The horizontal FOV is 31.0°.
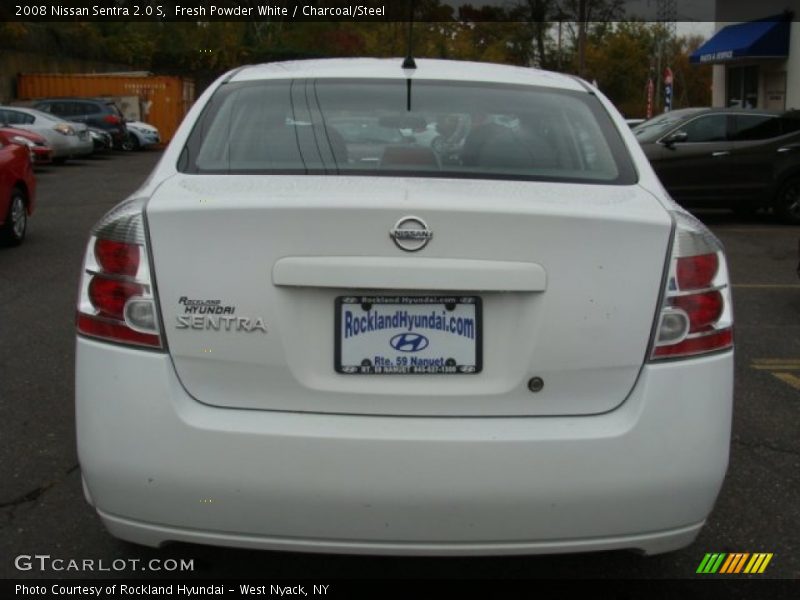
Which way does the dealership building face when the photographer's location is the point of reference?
facing the viewer and to the left of the viewer

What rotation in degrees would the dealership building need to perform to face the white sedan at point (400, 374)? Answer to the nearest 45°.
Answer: approximately 45° to its left

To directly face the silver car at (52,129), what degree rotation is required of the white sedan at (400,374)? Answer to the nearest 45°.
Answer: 0° — it already faces it

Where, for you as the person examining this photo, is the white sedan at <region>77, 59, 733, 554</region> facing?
facing away from the viewer

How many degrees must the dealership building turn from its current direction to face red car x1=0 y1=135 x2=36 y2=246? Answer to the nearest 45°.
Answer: approximately 45° to its left

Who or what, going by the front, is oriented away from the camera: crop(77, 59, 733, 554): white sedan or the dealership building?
the white sedan

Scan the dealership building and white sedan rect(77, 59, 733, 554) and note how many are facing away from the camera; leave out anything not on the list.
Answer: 1

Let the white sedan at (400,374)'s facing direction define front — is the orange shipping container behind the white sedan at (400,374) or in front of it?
in front

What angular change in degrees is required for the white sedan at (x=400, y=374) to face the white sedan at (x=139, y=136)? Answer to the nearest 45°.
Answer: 0° — it already faces it

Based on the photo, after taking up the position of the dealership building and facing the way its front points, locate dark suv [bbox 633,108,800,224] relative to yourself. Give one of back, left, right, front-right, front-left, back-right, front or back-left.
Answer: front-left

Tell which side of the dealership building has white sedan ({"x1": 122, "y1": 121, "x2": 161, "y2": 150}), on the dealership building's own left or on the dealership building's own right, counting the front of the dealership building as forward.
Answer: on the dealership building's own right

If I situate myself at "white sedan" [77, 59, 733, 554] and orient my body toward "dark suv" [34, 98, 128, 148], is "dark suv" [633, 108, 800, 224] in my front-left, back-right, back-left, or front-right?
front-right
